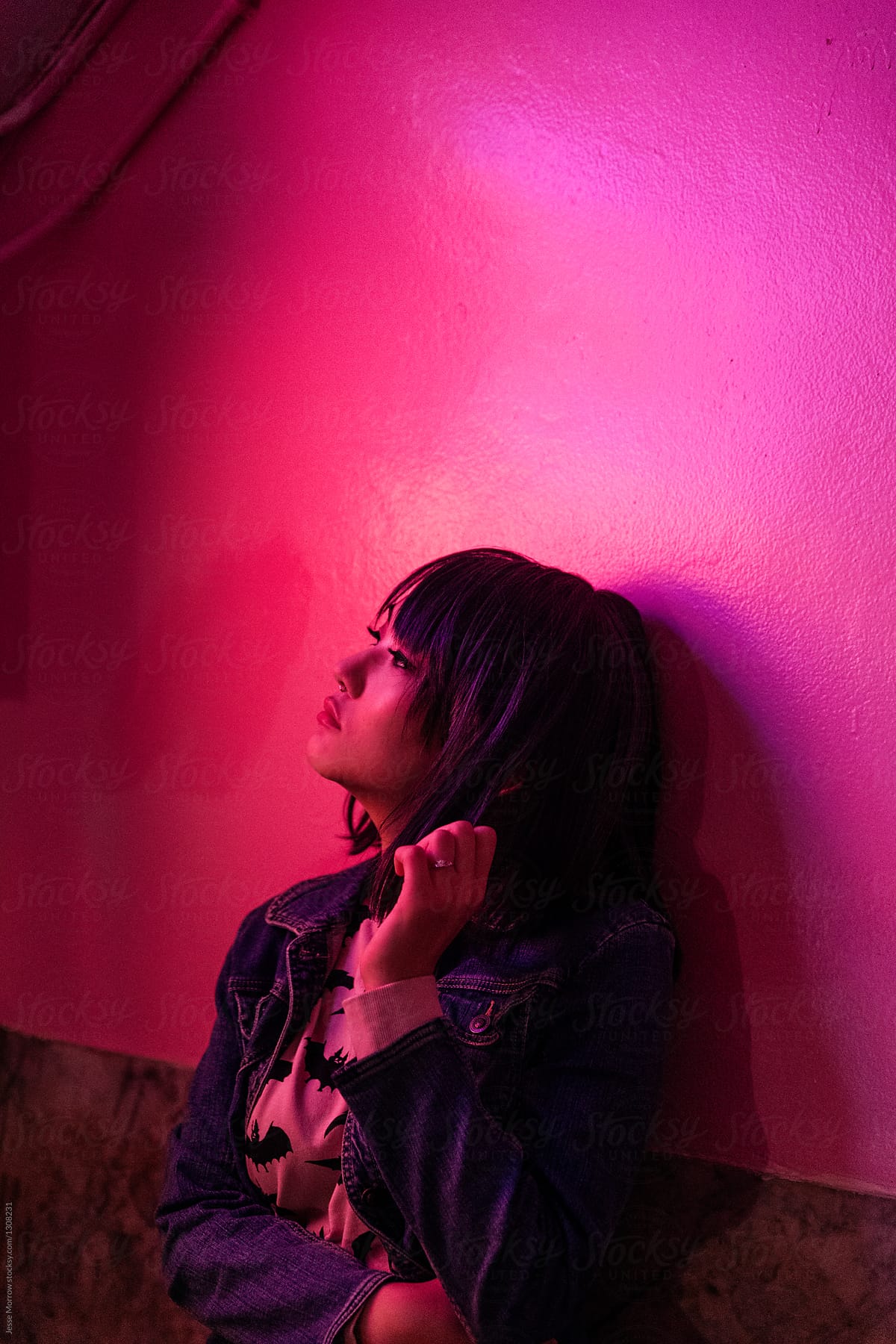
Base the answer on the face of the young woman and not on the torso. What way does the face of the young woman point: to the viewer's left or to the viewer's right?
to the viewer's left
